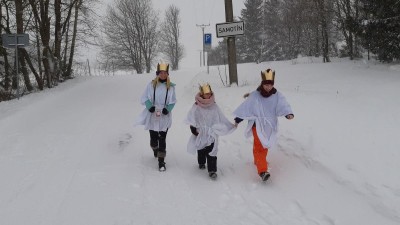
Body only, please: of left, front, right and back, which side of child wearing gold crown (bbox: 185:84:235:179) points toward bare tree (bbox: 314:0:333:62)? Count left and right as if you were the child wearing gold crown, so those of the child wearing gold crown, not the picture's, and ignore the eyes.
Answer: back

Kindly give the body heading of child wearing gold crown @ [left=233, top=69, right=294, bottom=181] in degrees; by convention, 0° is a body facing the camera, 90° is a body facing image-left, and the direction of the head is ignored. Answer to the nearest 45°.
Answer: approximately 0°

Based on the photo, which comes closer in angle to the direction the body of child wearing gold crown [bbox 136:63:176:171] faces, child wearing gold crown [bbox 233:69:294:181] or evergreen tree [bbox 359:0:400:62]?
the child wearing gold crown

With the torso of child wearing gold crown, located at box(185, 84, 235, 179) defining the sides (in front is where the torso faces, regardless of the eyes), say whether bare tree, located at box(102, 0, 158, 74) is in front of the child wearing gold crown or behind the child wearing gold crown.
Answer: behind

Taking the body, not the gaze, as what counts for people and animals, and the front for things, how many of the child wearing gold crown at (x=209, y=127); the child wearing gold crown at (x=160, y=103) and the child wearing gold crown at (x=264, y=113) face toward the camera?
3

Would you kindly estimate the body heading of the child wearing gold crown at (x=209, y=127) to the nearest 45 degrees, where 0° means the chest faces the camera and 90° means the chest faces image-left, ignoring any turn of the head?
approximately 0°

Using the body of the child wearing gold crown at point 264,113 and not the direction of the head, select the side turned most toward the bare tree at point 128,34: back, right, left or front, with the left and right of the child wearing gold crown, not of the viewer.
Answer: back
